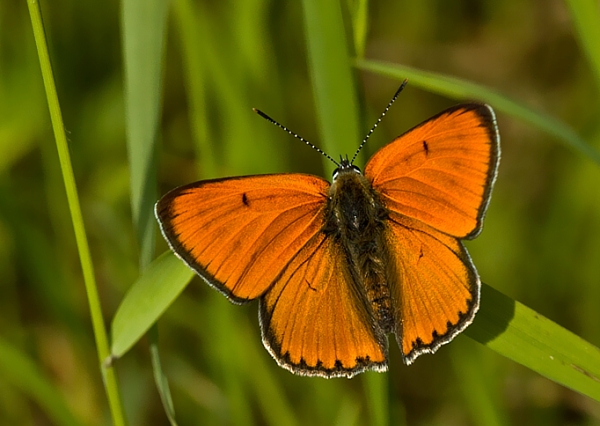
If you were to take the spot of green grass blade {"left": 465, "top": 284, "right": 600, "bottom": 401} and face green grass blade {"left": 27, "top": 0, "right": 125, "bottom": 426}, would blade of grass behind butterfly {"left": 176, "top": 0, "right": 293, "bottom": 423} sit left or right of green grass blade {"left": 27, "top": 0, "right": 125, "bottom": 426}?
right

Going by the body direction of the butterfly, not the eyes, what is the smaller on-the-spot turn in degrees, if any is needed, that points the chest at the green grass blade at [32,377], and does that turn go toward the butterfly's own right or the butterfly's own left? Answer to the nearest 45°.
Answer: approximately 90° to the butterfly's own left

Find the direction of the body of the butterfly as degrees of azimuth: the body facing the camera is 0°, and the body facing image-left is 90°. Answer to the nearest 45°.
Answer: approximately 180°

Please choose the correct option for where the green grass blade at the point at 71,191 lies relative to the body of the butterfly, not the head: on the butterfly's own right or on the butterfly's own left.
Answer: on the butterfly's own left
